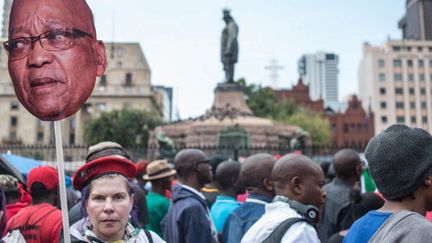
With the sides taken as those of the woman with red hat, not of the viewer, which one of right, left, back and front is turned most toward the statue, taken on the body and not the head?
back

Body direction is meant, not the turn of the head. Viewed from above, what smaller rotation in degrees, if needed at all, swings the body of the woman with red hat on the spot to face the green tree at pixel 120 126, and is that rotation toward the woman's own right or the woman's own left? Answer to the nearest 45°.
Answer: approximately 180°

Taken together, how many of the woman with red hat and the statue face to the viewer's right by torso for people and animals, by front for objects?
0

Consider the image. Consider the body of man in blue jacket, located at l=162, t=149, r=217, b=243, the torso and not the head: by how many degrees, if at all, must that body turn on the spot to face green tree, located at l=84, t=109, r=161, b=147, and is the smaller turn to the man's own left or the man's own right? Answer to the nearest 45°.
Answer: approximately 90° to the man's own left

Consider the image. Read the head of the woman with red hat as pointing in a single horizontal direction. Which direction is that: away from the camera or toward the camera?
toward the camera

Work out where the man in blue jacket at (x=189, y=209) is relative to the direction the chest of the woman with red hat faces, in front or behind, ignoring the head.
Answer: behind

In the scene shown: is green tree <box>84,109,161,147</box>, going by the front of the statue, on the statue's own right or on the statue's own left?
on the statue's own right

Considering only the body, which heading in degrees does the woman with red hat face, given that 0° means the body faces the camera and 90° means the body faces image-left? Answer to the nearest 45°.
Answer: approximately 0°
